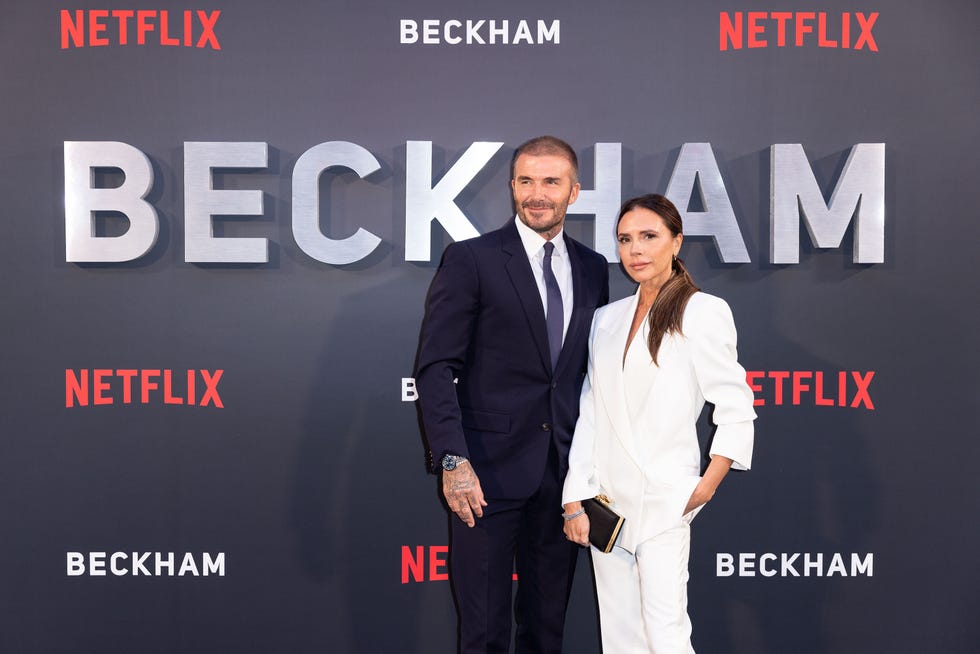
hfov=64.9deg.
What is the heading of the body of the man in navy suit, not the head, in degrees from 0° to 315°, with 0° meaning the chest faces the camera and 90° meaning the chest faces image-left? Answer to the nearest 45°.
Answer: approximately 315°

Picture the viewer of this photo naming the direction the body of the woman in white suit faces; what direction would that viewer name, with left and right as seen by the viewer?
facing the viewer and to the left of the viewer

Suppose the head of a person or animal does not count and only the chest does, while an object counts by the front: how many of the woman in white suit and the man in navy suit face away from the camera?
0
